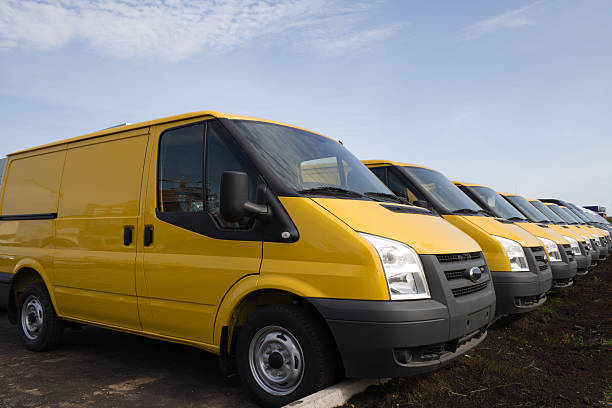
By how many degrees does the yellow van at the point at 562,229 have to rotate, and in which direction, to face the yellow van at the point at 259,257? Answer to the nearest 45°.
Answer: approximately 45° to its right

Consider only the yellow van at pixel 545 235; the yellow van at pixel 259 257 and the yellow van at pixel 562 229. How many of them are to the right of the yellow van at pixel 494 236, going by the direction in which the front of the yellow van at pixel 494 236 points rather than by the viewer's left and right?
1

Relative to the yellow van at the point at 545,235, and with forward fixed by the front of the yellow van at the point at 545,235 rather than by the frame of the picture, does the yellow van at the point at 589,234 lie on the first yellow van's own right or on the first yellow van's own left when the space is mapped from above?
on the first yellow van's own left

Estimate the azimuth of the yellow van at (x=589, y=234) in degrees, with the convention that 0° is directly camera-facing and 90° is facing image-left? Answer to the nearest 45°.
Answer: approximately 315°

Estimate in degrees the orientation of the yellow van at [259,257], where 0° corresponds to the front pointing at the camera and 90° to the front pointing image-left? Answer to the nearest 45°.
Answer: approximately 315°

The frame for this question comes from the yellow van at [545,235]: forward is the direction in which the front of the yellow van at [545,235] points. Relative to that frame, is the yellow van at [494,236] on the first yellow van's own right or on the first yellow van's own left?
on the first yellow van's own right

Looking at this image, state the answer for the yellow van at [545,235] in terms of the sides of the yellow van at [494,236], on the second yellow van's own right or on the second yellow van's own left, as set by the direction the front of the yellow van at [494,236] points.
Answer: on the second yellow van's own left

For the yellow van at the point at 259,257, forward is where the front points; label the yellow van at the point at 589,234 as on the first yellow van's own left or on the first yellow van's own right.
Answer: on the first yellow van's own left

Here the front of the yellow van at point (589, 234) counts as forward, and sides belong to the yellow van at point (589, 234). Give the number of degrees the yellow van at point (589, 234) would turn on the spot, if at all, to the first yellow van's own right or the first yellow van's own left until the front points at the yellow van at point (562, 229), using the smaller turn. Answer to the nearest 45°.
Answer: approximately 45° to the first yellow van's own right
